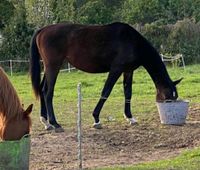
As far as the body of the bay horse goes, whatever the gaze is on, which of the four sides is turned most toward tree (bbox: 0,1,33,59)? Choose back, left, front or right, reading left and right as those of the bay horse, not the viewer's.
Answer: left

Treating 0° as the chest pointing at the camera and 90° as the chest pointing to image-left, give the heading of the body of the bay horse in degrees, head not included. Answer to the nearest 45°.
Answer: approximately 270°

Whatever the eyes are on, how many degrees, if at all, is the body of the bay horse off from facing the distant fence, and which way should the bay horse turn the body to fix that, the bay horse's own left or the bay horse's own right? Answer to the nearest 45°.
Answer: approximately 90° to the bay horse's own left

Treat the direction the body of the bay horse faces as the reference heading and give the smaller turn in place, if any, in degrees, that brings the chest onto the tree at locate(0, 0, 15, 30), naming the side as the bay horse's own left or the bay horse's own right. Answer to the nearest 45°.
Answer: approximately 90° to the bay horse's own left
